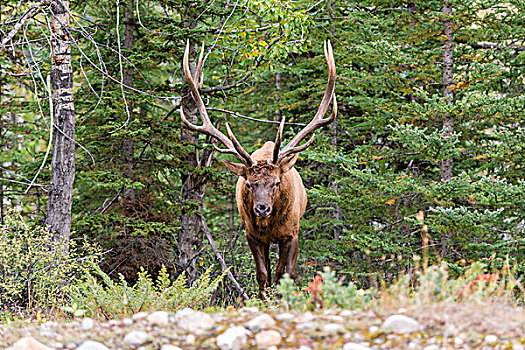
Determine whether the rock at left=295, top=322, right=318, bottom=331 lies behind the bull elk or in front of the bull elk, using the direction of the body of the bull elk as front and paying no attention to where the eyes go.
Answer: in front

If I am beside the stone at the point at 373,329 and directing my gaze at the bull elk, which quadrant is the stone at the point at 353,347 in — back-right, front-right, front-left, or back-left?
back-left

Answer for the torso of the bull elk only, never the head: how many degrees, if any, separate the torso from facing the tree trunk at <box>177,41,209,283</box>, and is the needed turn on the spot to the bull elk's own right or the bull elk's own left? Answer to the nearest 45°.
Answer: approximately 180°

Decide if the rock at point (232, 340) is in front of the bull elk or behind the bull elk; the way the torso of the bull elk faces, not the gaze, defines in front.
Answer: in front

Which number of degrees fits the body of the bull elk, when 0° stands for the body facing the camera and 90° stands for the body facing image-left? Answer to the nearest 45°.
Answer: approximately 0°

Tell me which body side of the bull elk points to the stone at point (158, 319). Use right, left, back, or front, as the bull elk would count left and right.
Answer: front

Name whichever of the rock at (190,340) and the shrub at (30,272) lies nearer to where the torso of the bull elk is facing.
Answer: the rock

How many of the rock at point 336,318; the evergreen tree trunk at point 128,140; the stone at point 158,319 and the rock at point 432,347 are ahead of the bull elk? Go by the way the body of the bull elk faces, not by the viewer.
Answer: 3

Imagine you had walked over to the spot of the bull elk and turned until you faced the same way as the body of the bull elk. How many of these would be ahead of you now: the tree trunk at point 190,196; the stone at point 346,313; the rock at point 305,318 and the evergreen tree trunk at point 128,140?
2

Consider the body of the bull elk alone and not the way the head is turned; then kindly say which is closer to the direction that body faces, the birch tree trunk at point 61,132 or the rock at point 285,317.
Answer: the rock

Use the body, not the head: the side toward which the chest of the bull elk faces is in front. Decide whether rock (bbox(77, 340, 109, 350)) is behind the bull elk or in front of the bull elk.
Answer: in front
